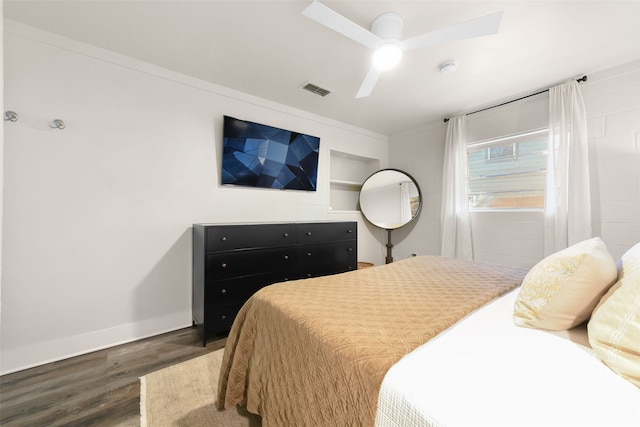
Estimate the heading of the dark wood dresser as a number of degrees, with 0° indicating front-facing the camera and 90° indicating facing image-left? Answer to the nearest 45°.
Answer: approximately 315°

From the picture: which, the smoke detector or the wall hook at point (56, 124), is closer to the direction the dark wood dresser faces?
the smoke detector

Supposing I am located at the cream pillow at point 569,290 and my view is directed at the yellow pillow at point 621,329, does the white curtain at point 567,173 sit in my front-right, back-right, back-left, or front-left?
back-left

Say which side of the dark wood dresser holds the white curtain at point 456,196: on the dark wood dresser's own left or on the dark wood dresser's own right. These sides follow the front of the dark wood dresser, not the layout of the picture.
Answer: on the dark wood dresser's own left

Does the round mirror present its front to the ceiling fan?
yes

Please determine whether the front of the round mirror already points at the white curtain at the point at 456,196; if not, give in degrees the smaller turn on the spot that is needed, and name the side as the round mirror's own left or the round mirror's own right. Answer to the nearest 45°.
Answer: approximately 45° to the round mirror's own left

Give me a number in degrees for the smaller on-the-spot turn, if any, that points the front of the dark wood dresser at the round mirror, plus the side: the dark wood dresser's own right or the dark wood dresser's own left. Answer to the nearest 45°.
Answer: approximately 90° to the dark wood dresser's own left

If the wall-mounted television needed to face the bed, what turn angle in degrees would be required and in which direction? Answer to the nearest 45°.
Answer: approximately 45° to its right

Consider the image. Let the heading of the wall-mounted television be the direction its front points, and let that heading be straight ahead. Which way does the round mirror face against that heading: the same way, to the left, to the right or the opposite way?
to the right
